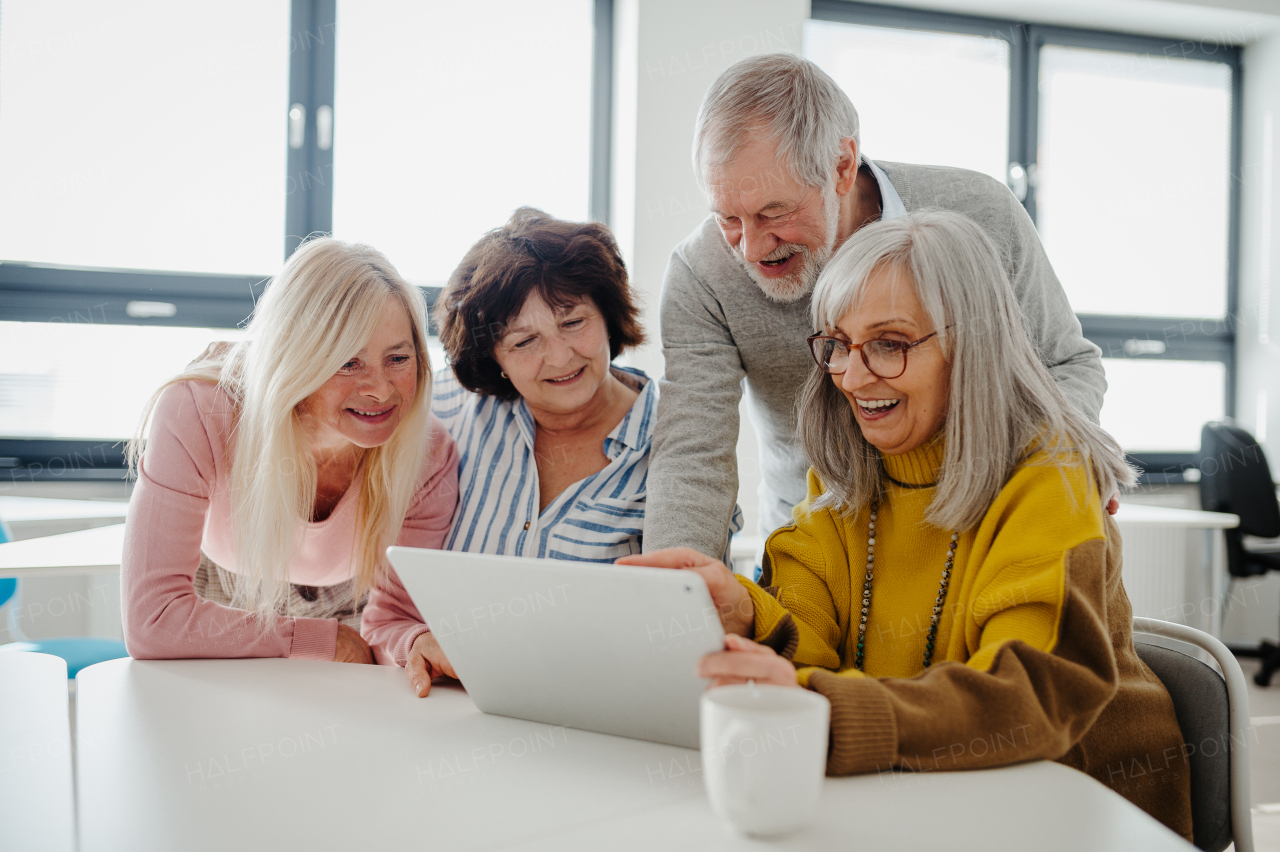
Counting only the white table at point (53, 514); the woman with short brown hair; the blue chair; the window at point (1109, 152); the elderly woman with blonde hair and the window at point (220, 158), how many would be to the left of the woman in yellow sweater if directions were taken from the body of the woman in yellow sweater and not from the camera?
0

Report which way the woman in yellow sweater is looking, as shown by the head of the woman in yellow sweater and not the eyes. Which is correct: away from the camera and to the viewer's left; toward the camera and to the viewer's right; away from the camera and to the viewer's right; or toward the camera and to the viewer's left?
toward the camera and to the viewer's left

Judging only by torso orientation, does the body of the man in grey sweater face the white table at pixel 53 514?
no

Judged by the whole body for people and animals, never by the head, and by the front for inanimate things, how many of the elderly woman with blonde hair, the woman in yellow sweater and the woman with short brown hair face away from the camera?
0

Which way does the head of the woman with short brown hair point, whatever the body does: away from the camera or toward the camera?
toward the camera

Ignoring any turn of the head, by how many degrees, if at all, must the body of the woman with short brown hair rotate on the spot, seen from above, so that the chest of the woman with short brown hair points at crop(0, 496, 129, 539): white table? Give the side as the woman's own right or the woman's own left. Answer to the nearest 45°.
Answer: approximately 135° to the woman's own right

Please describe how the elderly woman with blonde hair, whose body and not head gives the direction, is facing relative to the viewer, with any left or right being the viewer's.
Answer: facing the viewer and to the right of the viewer

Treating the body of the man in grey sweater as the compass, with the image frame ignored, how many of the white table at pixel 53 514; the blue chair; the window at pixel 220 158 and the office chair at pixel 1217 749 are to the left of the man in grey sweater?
1

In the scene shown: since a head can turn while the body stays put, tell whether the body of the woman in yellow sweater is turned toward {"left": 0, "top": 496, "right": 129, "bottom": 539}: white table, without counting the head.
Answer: no

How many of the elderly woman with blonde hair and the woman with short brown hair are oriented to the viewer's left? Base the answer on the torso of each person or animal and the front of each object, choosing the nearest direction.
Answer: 0

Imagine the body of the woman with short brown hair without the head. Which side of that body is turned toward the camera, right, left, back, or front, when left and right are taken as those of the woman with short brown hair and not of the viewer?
front

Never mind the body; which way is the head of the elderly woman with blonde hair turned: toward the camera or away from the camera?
toward the camera

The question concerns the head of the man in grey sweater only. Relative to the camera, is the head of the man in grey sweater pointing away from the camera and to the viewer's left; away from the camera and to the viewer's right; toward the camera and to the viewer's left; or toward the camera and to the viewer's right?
toward the camera and to the viewer's left

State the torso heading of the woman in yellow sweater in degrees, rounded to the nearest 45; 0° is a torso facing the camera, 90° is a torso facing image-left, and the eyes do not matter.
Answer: approximately 45°

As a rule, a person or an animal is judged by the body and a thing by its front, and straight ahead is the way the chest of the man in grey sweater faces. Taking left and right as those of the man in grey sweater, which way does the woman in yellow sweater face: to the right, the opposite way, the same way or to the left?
the same way

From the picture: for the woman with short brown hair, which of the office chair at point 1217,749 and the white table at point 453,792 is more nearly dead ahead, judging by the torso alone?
the white table

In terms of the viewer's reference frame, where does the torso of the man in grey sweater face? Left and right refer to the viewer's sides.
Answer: facing the viewer and to the left of the viewer
